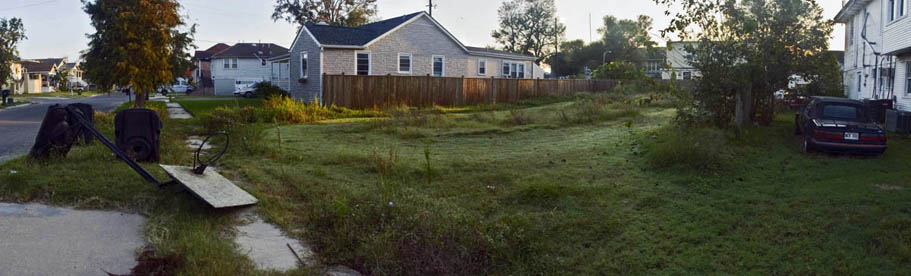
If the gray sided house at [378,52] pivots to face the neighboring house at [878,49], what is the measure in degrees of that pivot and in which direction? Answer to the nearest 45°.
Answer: approximately 90° to its left

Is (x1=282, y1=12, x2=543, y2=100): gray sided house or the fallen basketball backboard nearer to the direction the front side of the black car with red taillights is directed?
the gray sided house

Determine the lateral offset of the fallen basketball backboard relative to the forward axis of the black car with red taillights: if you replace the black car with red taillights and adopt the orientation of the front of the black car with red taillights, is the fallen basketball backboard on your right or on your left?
on your left

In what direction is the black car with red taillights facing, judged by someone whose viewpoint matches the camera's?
facing away from the viewer and to the left of the viewer

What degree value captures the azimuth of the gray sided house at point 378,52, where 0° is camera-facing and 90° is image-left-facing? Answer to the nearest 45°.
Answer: approximately 45°

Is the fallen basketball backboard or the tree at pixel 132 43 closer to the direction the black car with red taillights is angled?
the tree

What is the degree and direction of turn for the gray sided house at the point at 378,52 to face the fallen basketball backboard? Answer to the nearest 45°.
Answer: approximately 45° to its left

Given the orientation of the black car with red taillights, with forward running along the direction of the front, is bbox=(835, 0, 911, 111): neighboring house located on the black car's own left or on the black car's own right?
on the black car's own right

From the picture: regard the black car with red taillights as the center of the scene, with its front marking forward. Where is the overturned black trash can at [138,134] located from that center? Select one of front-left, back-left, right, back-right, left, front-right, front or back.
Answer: left
